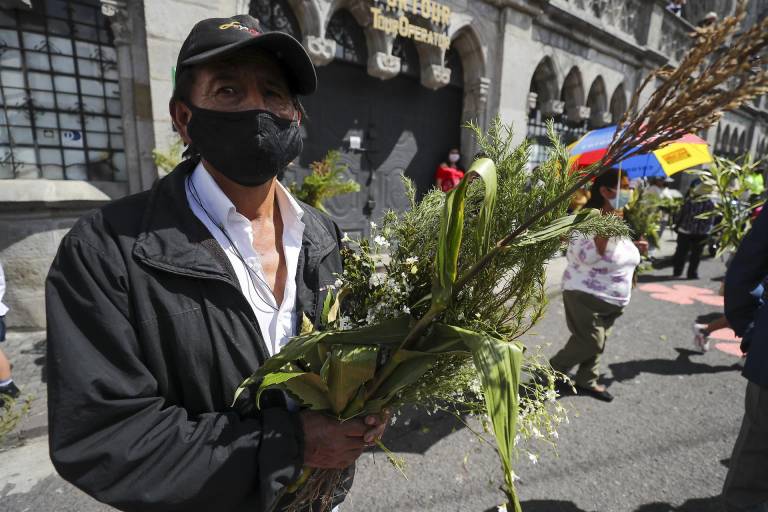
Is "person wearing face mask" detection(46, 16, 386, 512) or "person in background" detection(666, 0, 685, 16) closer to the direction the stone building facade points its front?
the person wearing face mask

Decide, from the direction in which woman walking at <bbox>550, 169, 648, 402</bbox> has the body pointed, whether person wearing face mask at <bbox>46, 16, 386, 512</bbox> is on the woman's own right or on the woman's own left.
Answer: on the woman's own right

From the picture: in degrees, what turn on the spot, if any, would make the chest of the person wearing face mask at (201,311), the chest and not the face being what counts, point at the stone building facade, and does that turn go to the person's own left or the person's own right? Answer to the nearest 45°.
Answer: approximately 135° to the person's own left

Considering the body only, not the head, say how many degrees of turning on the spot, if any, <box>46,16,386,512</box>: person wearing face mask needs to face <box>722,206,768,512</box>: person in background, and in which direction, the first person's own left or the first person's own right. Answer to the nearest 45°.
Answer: approximately 45° to the first person's own left

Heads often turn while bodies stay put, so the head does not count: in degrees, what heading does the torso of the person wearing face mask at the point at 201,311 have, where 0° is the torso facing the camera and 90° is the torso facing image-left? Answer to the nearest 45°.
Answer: approximately 315°
